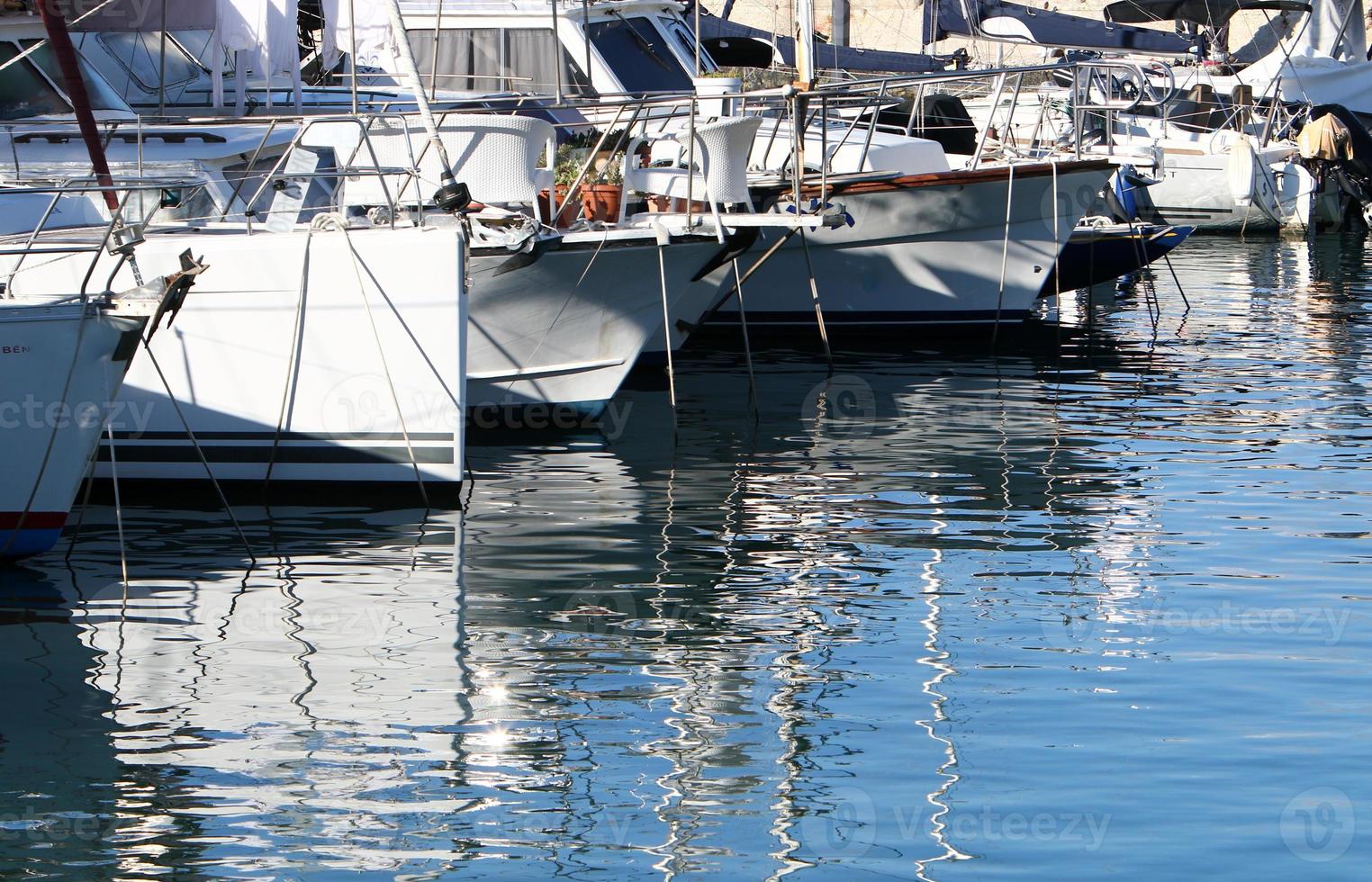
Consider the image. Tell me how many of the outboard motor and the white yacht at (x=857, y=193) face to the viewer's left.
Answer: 1

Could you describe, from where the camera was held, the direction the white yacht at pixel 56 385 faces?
facing to the right of the viewer

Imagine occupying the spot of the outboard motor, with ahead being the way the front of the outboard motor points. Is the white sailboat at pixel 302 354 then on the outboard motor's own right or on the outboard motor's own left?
on the outboard motor's own left
